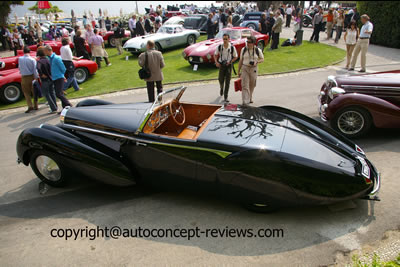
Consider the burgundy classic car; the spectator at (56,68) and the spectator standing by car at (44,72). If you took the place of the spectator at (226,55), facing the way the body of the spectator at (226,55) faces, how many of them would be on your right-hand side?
2

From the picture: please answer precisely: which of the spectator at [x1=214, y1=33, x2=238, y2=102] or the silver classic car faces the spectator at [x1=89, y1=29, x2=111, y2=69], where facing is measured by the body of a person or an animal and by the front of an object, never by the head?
the silver classic car

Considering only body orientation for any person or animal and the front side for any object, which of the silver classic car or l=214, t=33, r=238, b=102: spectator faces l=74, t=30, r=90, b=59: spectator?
the silver classic car

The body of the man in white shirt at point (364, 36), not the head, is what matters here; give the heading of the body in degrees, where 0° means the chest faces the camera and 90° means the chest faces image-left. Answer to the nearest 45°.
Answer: approximately 45°

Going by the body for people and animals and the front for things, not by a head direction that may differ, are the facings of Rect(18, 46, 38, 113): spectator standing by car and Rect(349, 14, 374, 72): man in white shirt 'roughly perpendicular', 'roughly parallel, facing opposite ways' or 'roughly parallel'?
roughly perpendicular

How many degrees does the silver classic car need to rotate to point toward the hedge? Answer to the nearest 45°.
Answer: approximately 135° to its left

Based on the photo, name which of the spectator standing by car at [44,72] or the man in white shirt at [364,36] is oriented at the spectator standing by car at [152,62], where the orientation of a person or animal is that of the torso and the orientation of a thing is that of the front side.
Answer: the man in white shirt

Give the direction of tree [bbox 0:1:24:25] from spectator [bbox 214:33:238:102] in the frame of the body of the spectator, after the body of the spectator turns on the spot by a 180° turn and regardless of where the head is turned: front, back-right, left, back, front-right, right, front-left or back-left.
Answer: front-left

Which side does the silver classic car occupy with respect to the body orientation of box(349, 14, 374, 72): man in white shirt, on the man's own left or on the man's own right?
on the man's own right

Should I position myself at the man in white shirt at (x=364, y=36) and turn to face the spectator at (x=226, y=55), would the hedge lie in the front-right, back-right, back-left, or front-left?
back-right
